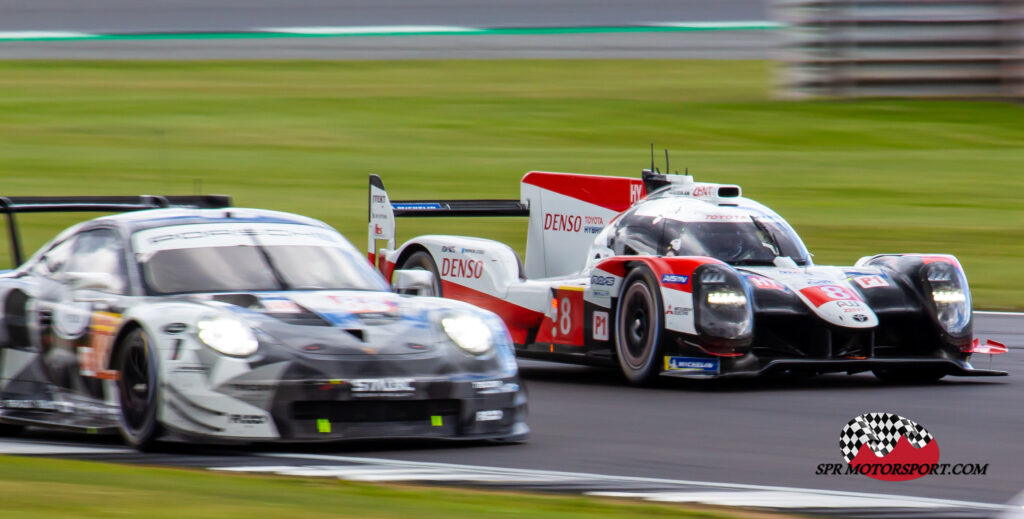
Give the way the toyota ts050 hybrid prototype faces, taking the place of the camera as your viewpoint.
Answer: facing the viewer and to the right of the viewer

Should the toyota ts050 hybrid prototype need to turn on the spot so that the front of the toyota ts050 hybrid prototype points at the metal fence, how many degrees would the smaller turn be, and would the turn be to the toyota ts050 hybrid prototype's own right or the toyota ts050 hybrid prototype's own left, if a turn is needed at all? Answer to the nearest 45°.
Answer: approximately 135° to the toyota ts050 hybrid prototype's own left

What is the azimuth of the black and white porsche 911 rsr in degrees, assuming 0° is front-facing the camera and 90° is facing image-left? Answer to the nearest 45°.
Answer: approximately 315°

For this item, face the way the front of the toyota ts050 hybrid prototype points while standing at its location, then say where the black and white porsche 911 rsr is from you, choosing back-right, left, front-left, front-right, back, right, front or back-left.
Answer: right

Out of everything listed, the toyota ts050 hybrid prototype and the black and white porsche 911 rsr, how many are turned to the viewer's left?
0

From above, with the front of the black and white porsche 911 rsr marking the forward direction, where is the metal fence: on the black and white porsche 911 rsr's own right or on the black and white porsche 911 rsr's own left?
on the black and white porsche 911 rsr's own left

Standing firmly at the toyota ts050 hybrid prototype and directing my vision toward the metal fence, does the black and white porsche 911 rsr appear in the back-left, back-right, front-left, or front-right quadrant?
back-left
